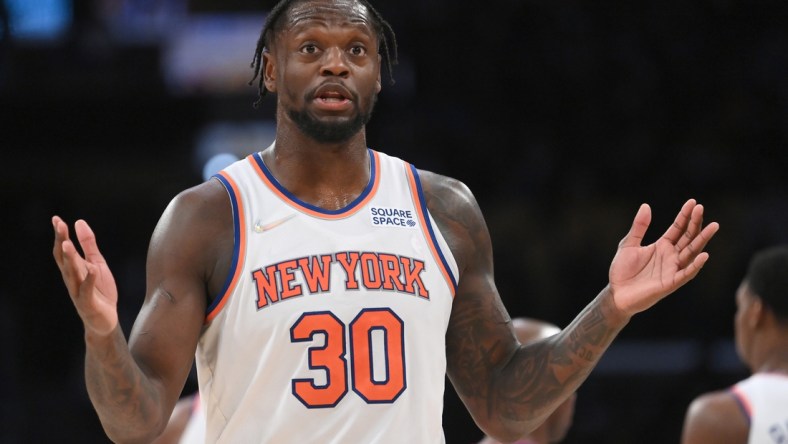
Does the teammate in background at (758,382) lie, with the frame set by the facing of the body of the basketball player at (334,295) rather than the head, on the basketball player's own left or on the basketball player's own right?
on the basketball player's own left

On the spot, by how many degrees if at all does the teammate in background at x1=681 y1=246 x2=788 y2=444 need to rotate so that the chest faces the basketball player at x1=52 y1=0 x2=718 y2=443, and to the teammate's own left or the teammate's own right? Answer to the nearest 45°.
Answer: approximately 90° to the teammate's own left

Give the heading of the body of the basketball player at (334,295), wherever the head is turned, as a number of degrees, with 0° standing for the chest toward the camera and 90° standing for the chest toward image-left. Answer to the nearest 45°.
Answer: approximately 0°

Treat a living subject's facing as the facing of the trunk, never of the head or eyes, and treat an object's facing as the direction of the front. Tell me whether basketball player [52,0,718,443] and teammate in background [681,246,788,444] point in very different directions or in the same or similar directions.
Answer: very different directions

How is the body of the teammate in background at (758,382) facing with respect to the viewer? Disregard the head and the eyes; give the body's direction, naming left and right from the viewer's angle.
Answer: facing away from the viewer and to the left of the viewer

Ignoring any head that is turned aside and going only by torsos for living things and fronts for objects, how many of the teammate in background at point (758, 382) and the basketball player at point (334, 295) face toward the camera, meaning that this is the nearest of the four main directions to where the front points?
1
